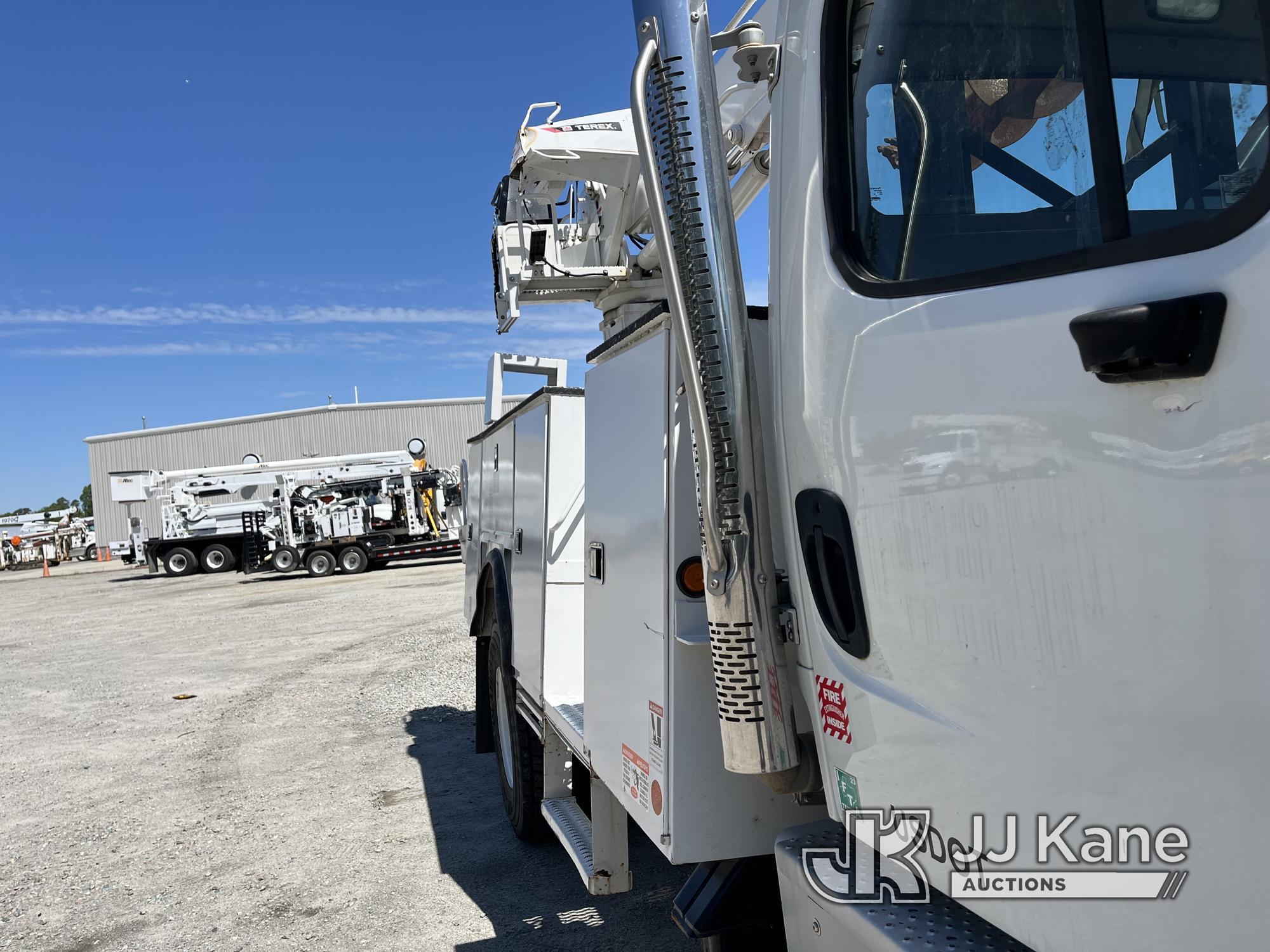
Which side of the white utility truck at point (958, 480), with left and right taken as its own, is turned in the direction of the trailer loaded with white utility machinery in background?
back

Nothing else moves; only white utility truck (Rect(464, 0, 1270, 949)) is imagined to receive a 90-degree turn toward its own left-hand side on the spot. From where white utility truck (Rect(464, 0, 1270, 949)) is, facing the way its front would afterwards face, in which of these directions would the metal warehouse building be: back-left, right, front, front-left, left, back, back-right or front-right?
left

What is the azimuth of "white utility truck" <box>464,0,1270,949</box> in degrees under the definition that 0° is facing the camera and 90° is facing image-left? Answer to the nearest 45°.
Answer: approximately 315°

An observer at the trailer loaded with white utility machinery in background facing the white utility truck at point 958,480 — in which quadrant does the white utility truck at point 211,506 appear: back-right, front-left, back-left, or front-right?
back-right
